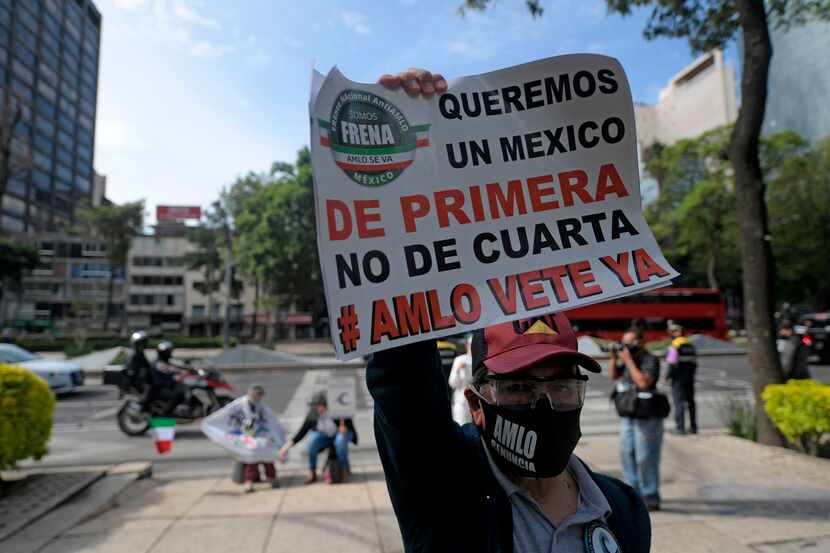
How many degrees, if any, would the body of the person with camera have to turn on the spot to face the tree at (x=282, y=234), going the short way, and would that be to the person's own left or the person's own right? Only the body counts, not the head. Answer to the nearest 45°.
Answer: approximately 90° to the person's own right

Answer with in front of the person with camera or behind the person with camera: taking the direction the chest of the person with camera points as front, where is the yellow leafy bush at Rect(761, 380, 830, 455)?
behind

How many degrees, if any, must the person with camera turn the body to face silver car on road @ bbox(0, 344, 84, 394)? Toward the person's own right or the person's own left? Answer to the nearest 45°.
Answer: approximately 45° to the person's own right

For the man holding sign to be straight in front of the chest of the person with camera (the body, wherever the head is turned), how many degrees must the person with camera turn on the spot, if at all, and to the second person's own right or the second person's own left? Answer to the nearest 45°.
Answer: approximately 45° to the second person's own left

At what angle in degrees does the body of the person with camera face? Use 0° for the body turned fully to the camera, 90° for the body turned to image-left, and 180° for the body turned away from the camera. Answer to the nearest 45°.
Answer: approximately 45°

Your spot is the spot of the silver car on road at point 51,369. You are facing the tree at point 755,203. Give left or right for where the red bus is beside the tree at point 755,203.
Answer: left

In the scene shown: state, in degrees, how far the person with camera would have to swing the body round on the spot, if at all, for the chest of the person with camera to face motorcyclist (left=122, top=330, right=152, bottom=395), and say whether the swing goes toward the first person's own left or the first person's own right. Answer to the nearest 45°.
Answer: approximately 45° to the first person's own right

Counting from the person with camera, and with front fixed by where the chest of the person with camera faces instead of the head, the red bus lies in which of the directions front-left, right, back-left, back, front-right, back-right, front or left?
back-right

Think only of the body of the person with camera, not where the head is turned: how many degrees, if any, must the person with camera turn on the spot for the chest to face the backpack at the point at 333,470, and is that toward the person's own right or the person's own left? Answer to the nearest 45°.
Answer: approximately 45° to the person's own right

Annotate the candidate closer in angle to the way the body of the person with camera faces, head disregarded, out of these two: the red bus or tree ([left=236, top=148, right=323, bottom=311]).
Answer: the tree
